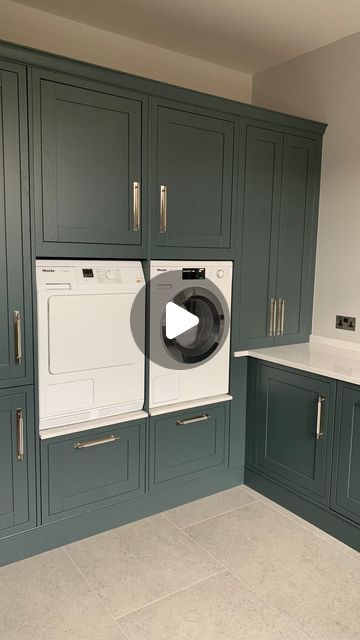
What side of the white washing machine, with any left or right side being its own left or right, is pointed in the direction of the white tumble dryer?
right

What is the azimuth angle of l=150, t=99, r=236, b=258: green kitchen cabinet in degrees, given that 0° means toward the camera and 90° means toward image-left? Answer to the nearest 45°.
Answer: approximately 315°

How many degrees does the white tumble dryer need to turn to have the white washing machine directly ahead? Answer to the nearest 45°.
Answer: approximately 90° to its left

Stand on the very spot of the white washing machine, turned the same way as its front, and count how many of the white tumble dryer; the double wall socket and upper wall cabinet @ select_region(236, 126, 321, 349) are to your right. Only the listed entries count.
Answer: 1

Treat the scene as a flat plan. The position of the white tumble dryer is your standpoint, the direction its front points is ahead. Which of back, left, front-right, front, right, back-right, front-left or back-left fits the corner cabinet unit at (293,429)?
front-left

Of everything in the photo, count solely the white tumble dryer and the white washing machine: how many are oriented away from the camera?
0

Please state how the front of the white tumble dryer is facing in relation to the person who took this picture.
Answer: facing the viewer and to the right of the viewer

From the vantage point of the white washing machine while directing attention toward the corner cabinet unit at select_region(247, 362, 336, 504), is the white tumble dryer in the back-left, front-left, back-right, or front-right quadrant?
back-right

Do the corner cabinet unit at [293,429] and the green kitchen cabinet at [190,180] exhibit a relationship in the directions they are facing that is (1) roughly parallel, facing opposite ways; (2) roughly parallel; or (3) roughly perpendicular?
roughly perpendicular

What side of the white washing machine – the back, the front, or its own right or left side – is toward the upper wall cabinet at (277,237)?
left

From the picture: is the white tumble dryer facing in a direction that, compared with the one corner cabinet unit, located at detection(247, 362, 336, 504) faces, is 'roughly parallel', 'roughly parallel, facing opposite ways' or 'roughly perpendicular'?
roughly perpendicular

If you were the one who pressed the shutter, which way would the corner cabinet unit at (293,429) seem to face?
facing the viewer and to the left of the viewer

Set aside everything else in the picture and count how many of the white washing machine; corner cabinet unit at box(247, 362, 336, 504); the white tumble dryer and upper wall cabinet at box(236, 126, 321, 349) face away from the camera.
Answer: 0

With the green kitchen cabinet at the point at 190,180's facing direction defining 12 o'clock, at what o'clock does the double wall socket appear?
The double wall socket is roughly at 10 o'clock from the green kitchen cabinet.
